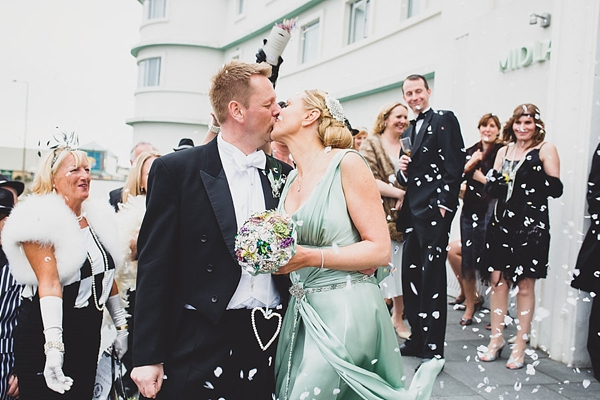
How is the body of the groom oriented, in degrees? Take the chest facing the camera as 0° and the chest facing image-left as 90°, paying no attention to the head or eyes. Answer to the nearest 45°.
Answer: approximately 315°

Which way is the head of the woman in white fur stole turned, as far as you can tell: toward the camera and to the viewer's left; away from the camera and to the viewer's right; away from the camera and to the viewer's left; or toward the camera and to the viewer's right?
toward the camera and to the viewer's right

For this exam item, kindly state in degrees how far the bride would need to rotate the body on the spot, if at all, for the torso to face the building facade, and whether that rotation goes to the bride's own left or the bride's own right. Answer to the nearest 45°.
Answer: approximately 135° to the bride's own right

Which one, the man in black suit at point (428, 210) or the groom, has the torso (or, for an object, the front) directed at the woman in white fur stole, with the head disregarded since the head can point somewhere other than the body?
the man in black suit

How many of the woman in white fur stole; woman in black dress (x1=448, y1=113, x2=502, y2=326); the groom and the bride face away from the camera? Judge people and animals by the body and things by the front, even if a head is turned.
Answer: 0

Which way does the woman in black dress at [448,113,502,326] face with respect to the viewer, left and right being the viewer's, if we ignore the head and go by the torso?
facing the viewer and to the left of the viewer

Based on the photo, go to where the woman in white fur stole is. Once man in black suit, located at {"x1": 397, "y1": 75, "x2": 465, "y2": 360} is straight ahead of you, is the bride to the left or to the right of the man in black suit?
right

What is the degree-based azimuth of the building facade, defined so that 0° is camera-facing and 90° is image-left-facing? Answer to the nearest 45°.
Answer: approximately 45°

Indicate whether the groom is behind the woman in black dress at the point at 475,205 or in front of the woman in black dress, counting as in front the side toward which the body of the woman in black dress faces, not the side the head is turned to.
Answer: in front

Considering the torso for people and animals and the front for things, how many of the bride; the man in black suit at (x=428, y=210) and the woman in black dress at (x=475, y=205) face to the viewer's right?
0

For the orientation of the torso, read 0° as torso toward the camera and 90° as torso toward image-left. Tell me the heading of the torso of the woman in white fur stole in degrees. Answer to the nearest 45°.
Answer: approximately 315°

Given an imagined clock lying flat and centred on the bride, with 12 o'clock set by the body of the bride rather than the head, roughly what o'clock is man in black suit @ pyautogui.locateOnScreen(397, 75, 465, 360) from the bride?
The man in black suit is roughly at 5 o'clock from the bride.

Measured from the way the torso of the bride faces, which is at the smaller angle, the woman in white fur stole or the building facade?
the woman in white fur stole

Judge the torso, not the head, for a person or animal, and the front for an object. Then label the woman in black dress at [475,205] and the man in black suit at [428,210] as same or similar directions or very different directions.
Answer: same or similar directions

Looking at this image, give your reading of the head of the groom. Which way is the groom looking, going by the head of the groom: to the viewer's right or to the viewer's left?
to the viewer's right

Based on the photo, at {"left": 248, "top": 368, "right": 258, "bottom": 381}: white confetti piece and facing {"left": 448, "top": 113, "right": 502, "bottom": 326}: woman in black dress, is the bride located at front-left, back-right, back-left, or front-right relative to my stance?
front-right
